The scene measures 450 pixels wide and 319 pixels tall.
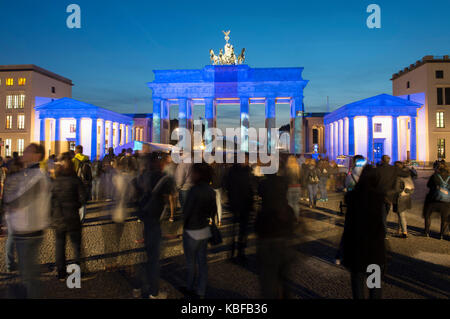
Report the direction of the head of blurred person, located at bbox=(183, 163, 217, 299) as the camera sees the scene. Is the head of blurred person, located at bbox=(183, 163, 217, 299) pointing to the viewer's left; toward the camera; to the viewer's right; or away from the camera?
away from the camera

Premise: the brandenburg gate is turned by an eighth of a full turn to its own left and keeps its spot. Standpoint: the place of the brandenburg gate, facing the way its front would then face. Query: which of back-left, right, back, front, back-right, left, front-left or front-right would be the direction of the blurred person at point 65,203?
front-right

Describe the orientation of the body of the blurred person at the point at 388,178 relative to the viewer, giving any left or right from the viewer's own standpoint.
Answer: facing away from the viewer

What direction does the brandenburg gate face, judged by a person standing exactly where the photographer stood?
facing the viewer

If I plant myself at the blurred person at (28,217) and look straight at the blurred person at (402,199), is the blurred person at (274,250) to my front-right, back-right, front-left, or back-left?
front-right

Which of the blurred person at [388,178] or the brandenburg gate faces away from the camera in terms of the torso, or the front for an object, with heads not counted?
the blurred person

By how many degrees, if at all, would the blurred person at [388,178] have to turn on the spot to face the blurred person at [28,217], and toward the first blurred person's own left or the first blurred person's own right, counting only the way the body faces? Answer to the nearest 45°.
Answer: approximately 135° to the first blurred person's own left

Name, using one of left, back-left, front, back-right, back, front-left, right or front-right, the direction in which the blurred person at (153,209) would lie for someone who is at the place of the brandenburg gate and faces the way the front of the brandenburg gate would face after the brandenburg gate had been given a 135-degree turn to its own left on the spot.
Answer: back-right

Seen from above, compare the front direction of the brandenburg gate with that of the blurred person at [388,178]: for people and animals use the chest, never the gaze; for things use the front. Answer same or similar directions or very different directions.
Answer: very different directions
